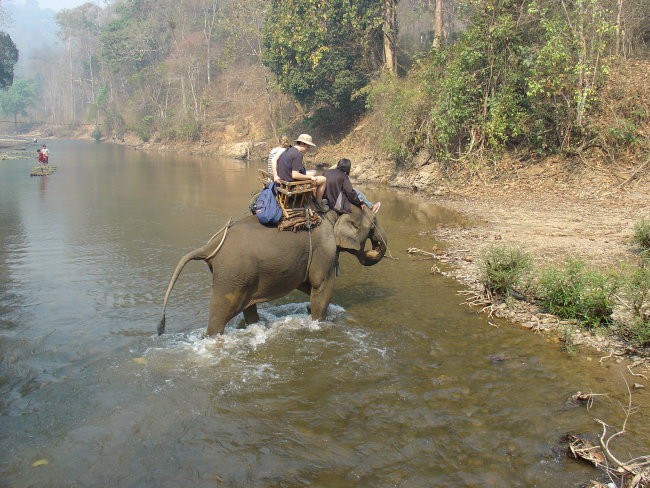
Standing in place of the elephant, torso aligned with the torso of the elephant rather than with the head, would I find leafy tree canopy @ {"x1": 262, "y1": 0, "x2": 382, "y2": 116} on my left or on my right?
on my left

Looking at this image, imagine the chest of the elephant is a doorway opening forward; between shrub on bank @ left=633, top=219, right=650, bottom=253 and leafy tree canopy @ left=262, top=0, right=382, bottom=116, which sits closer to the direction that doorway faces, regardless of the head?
the shrub on bank

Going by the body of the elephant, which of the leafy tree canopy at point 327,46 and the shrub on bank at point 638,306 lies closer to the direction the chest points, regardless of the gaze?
the shrub on bank

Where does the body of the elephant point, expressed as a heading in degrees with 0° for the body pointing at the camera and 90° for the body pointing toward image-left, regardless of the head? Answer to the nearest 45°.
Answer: approximately 270°

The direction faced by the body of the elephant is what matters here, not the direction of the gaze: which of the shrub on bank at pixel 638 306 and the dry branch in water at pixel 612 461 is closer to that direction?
the shrub on bank

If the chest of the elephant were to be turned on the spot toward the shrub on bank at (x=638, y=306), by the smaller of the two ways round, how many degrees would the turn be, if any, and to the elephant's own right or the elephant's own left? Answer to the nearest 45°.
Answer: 0° — it already faces it

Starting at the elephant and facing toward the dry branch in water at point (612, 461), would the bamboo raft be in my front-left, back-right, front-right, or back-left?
back-left
